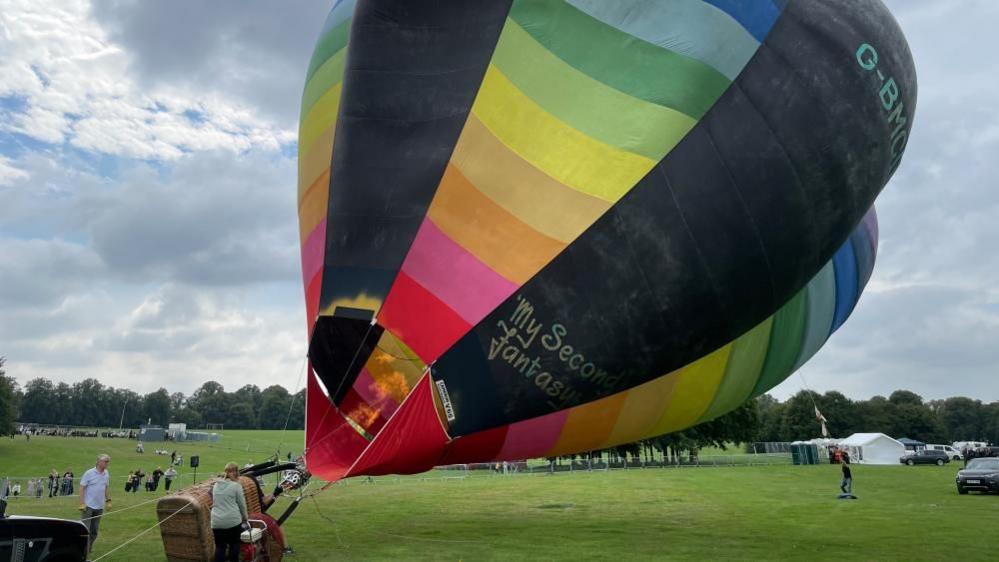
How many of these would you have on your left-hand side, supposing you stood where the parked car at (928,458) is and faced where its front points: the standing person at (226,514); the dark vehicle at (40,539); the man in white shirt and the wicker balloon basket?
4

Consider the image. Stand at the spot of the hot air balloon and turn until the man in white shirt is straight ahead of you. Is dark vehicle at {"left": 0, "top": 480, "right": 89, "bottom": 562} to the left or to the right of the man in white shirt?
left

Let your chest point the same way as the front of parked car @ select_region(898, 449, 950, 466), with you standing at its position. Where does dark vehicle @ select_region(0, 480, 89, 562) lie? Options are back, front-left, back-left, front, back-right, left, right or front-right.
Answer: left

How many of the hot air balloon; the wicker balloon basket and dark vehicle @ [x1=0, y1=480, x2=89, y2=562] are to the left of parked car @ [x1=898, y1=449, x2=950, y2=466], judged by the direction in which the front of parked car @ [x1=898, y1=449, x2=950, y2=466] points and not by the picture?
3

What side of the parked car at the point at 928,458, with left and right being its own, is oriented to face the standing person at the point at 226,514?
left

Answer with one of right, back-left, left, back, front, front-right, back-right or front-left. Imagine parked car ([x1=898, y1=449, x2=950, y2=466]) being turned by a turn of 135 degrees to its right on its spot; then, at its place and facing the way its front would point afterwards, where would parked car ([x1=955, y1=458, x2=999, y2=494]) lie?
back-right

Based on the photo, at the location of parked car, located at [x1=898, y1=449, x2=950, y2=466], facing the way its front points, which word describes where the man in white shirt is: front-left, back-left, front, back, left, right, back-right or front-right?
left

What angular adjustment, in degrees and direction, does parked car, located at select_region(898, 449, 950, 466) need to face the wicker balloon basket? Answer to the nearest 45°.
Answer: approximately 90° to its left

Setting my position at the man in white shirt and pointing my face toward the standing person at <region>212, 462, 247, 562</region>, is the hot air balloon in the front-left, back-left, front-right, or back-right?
front-left

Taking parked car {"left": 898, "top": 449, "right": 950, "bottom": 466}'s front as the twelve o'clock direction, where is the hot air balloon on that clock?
The hot air balloon is roughly at 9 o'clock from the parked car.

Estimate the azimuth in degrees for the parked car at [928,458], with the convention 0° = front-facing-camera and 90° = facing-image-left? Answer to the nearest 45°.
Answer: approximately 90°

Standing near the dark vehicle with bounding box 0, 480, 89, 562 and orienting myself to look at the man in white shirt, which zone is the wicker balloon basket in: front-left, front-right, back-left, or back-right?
front-right
